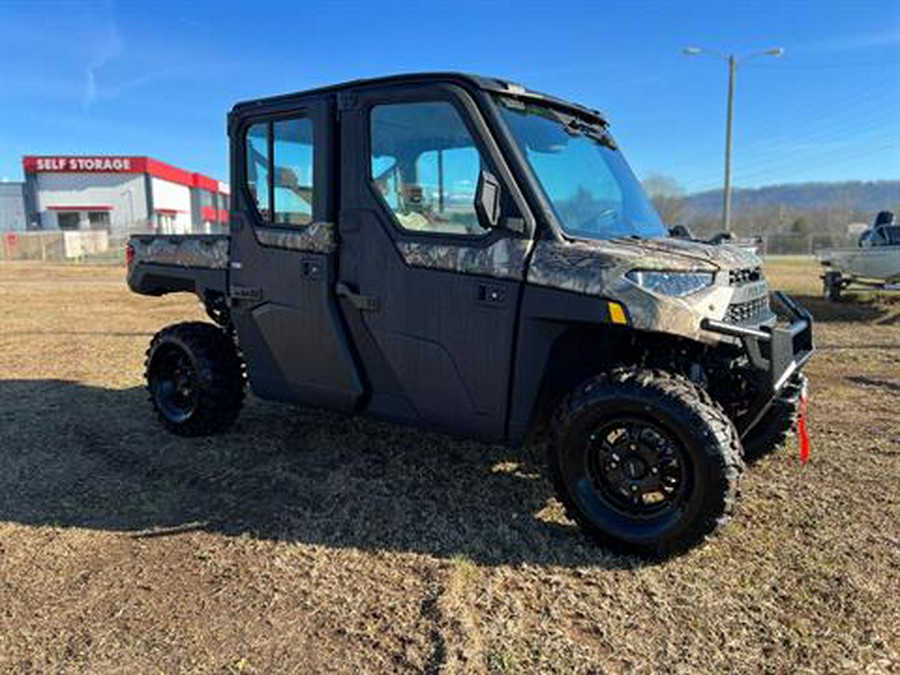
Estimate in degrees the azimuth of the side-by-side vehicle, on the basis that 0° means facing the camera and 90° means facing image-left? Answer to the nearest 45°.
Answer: approximately 315°

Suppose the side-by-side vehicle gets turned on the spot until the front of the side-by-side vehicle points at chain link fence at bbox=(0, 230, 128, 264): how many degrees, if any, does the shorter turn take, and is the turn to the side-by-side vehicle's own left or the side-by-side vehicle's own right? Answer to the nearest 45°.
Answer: approximately 180°
